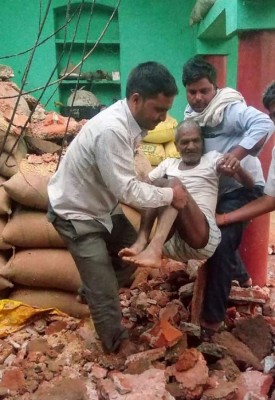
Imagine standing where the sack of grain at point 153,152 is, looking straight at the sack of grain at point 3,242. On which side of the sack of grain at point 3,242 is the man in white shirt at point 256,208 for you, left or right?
left

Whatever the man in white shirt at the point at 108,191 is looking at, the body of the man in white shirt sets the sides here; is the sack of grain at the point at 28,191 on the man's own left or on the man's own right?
on the man's own left

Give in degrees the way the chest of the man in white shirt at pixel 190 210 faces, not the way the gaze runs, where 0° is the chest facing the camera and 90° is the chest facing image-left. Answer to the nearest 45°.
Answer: approximately 45°

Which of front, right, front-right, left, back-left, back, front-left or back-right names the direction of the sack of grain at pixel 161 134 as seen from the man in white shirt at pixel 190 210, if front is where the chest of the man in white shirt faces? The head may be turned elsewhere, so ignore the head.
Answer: back-right

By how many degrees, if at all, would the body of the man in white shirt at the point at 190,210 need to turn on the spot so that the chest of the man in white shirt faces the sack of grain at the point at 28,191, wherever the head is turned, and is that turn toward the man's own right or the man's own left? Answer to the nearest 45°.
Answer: approximately 90° to the man's own right

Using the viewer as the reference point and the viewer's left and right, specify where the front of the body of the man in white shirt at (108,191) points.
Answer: facing to the right of the viewer

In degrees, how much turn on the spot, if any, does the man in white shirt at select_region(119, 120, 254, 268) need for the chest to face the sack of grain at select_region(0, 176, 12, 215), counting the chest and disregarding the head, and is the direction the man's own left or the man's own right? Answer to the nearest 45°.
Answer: approximately 90° to the man's own right
